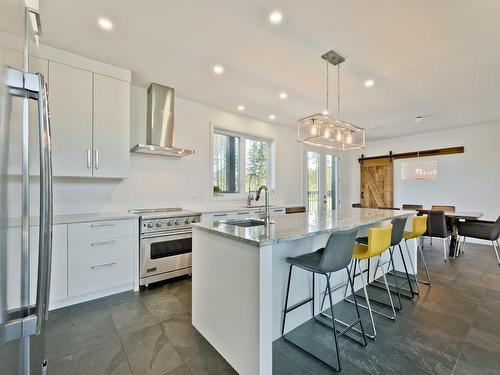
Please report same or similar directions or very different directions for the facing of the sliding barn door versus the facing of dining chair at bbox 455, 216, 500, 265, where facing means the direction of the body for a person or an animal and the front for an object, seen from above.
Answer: very different directions

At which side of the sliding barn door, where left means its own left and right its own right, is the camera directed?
front

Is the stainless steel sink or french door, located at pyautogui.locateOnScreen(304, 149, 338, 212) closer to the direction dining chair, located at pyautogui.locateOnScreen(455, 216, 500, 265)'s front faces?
the french door

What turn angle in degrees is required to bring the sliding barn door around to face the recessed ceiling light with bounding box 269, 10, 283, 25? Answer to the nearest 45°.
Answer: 0° — it already faces it

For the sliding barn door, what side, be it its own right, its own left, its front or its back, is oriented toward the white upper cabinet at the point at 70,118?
front

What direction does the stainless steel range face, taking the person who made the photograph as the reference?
facing the viewer and to the right of the viewer

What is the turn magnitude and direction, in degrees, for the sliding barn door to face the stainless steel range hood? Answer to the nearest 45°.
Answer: approximately 45° to its right

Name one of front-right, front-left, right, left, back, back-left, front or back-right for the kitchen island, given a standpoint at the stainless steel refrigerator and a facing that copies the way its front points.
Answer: front-left

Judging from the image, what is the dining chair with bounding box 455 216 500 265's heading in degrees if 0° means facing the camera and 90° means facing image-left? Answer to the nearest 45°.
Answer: approximately 135°

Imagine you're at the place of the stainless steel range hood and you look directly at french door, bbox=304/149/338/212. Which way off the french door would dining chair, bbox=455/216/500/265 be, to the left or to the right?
right

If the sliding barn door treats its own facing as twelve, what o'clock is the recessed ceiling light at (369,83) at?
The recessed ceiling light is roughly at 12 o'clock from the sliding barn door.

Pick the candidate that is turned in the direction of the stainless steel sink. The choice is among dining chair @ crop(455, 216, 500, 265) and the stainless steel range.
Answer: the stainless steel range

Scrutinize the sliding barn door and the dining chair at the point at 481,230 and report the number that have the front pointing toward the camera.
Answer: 1

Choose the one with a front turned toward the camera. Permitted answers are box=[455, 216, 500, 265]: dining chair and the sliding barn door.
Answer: the sliding barn door

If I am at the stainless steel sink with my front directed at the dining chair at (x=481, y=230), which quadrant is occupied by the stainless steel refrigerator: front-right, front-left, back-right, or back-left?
back-right
